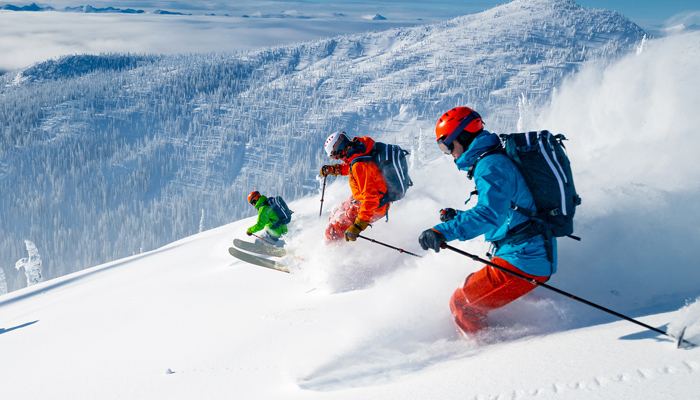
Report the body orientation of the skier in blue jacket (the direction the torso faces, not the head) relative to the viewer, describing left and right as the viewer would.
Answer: facing to the left of the viewer

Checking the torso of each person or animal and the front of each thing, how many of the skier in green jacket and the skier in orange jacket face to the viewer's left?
2

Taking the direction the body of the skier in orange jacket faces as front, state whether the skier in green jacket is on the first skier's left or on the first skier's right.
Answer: on the first skier's right

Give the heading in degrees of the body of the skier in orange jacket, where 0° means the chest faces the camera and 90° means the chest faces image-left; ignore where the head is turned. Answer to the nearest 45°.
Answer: approximately 90°

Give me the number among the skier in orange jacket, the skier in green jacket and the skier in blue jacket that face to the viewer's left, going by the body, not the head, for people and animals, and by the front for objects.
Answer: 3

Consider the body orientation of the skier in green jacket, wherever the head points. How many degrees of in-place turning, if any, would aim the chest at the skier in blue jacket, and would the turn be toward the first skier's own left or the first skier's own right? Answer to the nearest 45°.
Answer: approximately 90° to the first skier's own left

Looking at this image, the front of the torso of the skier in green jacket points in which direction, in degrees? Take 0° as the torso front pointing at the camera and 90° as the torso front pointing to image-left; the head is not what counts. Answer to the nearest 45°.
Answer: approximately 90°

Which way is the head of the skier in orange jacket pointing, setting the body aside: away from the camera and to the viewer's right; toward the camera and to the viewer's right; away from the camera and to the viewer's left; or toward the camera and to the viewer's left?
toward the camera and to the viewer's left

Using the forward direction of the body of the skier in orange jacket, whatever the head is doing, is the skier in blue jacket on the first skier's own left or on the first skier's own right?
on the first skier's own left
